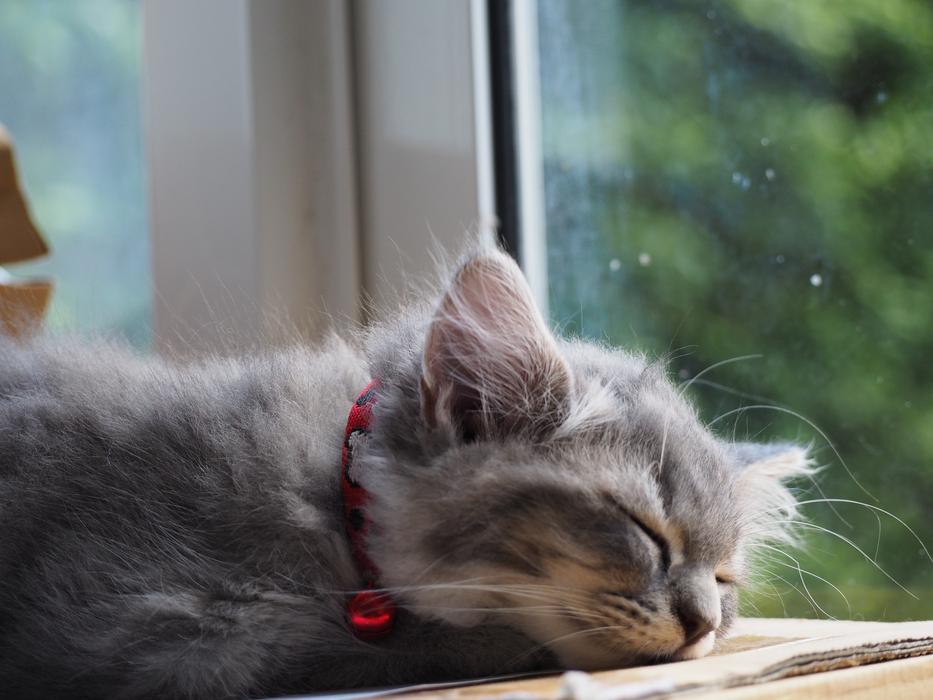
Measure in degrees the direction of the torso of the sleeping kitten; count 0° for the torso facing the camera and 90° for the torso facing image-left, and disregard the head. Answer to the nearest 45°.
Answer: approximately 270°

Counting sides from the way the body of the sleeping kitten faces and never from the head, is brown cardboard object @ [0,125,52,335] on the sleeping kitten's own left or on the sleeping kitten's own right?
on the sleeping kitten's own left
